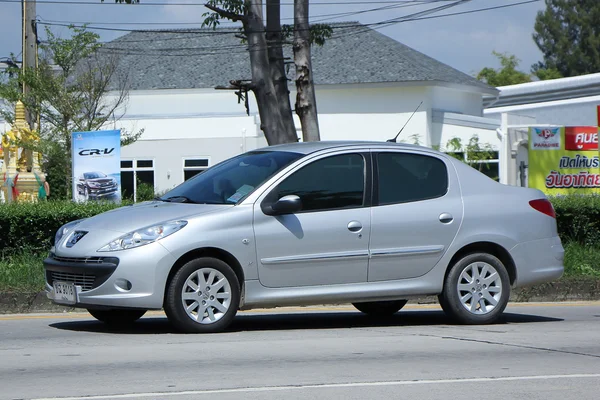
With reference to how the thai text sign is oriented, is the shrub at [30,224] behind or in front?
in front

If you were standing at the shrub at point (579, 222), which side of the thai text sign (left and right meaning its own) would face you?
front

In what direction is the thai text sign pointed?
toward the camera

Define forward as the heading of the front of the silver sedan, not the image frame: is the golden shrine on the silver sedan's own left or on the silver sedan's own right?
on the silver sedan's own right

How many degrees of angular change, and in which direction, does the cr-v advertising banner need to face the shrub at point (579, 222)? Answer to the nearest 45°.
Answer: approximately 45° to its left

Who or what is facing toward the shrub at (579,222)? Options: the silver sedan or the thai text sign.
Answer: the thai text sign

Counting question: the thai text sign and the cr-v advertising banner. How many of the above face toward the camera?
2

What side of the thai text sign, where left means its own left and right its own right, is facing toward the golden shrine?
right

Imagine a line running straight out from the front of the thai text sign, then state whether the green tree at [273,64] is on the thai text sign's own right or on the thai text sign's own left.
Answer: on the thai text sign's own right

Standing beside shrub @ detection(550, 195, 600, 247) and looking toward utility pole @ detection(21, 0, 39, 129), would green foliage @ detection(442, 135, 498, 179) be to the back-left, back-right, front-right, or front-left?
front-right

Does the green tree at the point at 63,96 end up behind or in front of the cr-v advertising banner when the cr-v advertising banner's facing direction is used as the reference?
behind

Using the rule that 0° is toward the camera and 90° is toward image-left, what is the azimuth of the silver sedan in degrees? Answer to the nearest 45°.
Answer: approximately 45°

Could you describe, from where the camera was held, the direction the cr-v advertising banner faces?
facing the viewer
